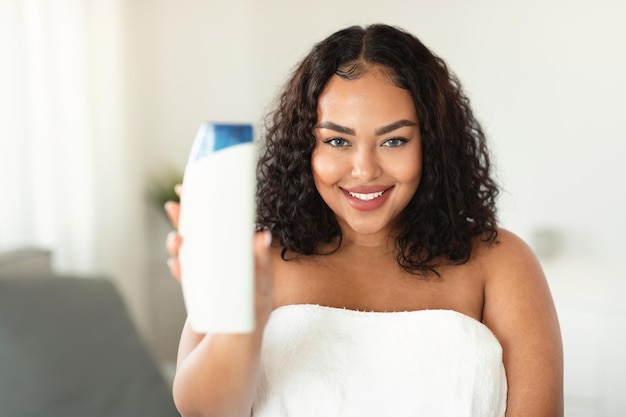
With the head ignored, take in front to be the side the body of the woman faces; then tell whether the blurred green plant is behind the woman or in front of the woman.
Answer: behind

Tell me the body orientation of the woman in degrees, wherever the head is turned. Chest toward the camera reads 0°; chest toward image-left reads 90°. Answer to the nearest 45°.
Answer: approximately 0°

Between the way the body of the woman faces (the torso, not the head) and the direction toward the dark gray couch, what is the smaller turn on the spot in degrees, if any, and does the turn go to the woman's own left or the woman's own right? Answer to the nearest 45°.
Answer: approximately 135° to the woman's own right

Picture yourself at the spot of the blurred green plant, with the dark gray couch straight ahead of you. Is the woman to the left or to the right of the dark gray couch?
left
